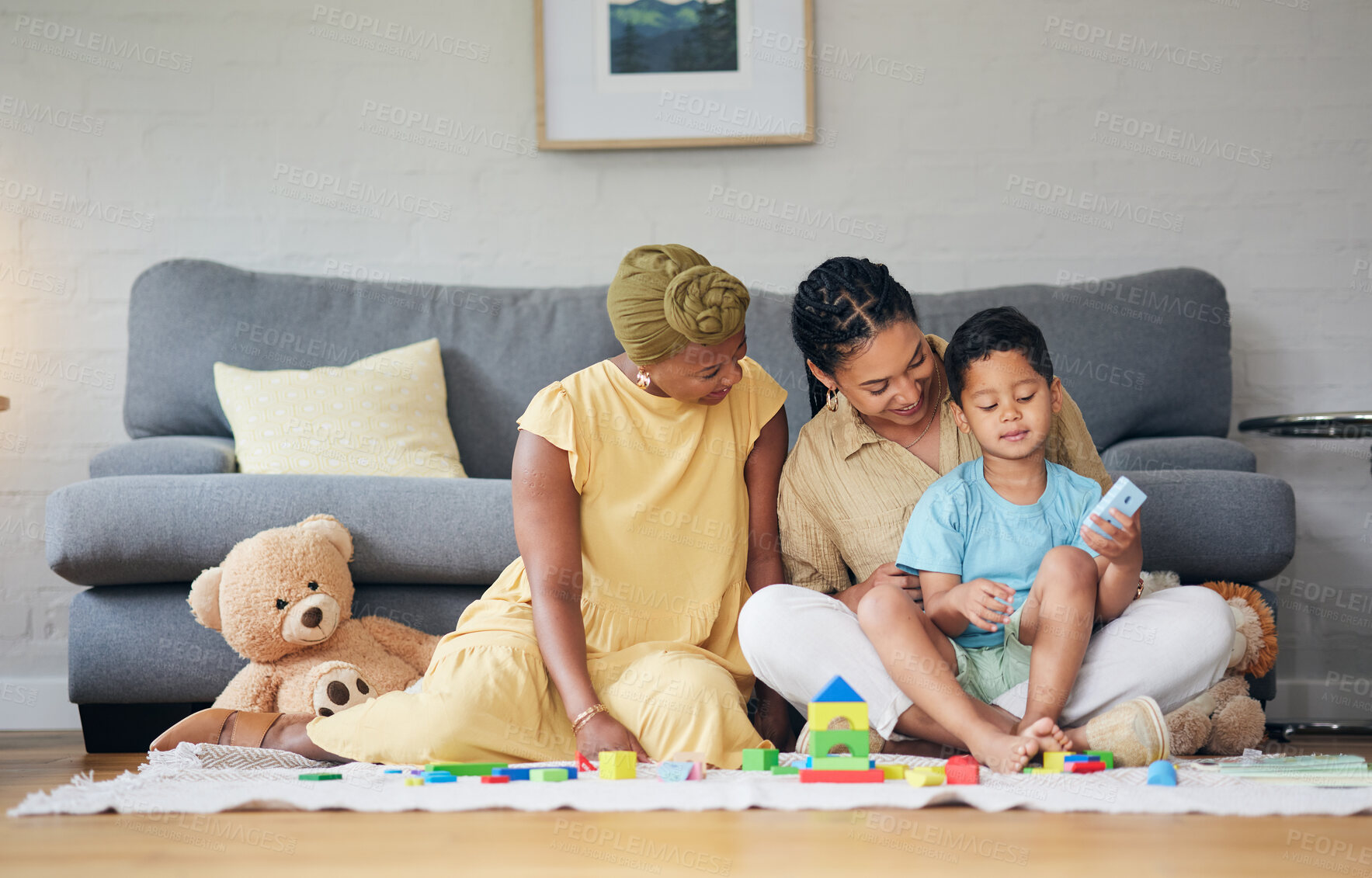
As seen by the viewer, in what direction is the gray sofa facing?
toward the camera

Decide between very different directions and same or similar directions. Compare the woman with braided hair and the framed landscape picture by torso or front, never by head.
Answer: same or similar directions

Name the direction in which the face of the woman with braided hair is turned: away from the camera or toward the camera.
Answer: toward the camera

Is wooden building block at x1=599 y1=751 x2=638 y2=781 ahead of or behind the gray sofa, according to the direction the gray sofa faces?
ahead

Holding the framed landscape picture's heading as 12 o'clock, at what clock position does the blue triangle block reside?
The blue triangle block is roughly at 12 o'clock from the framed landscape picture.

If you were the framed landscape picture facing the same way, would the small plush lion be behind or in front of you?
in front

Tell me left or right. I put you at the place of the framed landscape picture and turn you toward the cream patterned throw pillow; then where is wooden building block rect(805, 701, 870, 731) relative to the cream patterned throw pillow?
left

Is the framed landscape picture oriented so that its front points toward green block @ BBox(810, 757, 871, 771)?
yes

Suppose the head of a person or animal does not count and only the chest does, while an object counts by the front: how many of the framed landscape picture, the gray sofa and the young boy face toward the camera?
3

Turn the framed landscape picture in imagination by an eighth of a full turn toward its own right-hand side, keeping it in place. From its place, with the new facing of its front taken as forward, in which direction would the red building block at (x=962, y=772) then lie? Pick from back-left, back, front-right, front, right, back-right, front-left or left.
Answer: front-left

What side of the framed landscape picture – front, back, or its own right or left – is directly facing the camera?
front
